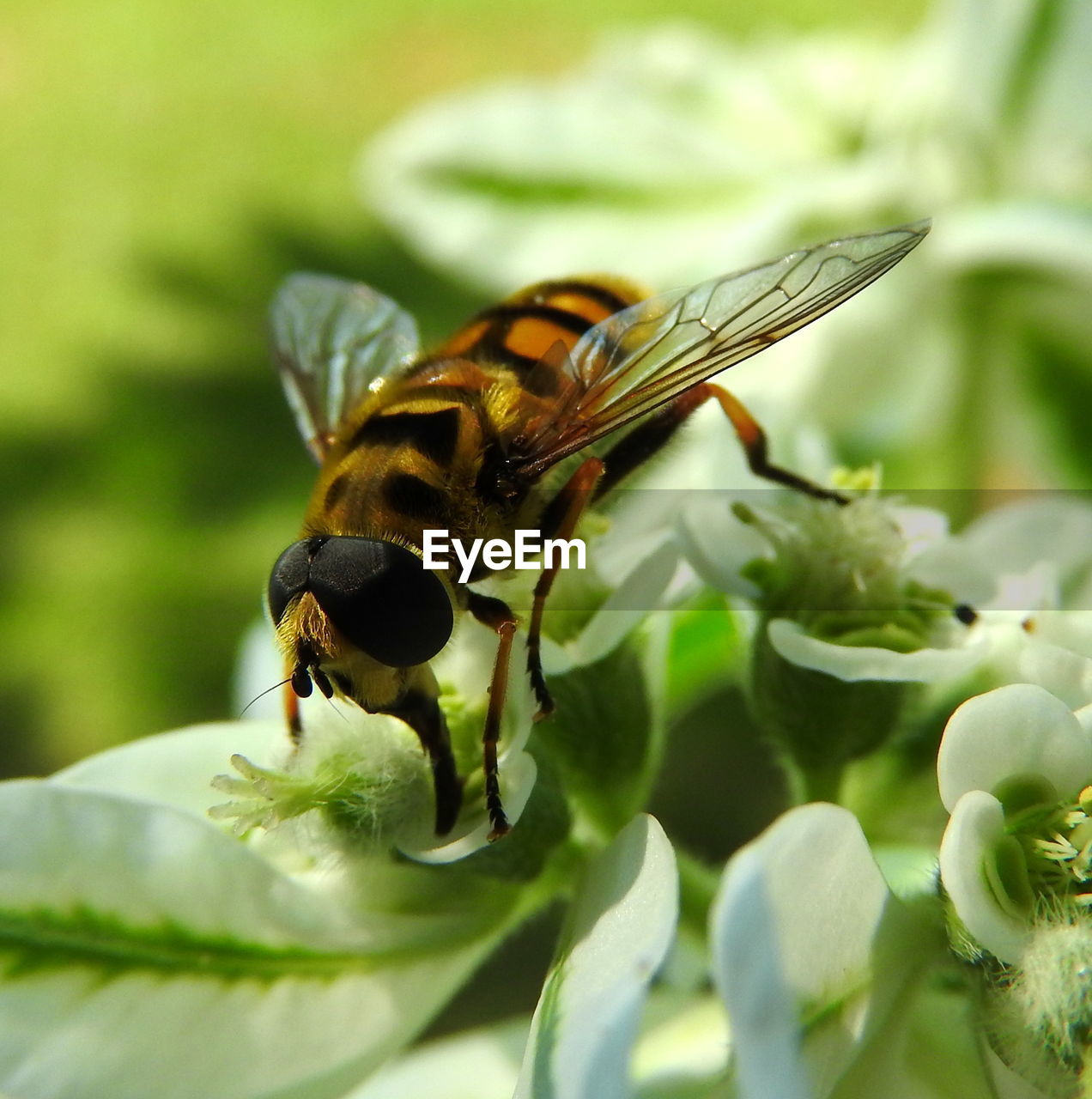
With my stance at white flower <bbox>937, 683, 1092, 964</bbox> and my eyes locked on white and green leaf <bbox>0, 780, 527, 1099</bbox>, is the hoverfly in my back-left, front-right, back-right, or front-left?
front-right

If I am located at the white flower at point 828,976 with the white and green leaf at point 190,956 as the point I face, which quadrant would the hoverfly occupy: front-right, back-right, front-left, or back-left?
front-right

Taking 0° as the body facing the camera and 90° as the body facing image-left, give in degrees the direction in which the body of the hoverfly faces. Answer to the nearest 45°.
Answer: approximately 45°
